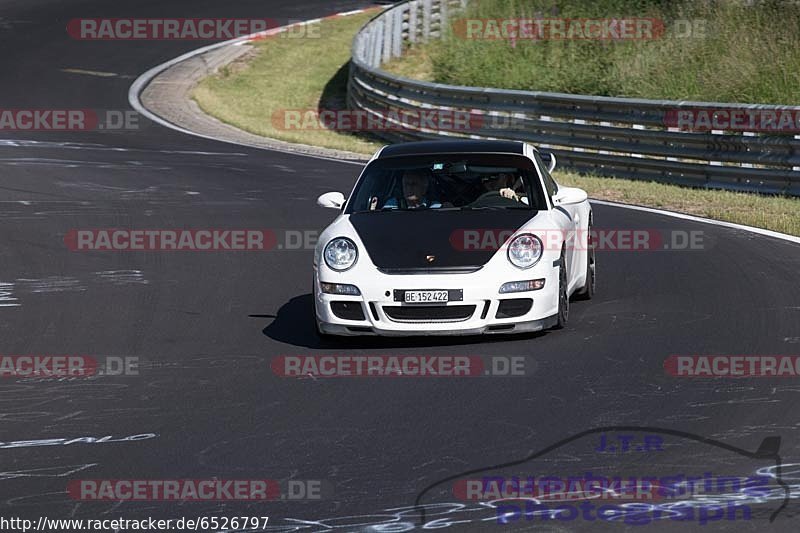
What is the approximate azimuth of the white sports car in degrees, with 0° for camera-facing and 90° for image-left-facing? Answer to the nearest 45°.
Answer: approximately 0°

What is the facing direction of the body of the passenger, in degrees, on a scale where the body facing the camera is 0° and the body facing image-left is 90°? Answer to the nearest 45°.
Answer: approximately 0°

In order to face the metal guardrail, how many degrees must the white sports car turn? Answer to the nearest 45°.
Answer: approximately 180°

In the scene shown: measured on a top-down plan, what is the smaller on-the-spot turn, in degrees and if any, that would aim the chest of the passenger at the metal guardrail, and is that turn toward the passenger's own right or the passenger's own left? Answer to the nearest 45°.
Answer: approximately 180°
